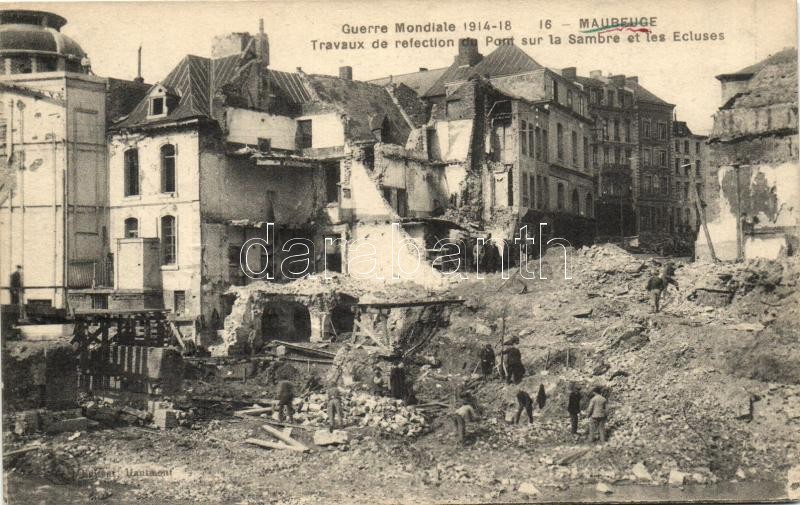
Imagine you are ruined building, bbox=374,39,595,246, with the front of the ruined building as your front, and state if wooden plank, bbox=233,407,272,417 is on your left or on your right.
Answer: on your right

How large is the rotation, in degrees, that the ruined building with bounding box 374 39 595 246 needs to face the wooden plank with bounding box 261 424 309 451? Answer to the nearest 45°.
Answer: approximately 90° to its right

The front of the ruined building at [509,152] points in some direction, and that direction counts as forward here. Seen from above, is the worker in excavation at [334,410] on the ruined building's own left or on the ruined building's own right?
on the ruined building's own right

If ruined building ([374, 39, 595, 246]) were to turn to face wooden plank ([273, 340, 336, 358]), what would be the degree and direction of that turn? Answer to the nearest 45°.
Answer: approximately 90° to its right

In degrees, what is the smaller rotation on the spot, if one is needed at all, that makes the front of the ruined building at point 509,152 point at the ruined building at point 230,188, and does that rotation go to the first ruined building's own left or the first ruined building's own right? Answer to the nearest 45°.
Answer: approximately 135° to the first ruined building's own right

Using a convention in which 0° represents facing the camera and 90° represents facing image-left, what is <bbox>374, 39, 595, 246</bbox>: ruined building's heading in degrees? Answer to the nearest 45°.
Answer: approximately 315°
